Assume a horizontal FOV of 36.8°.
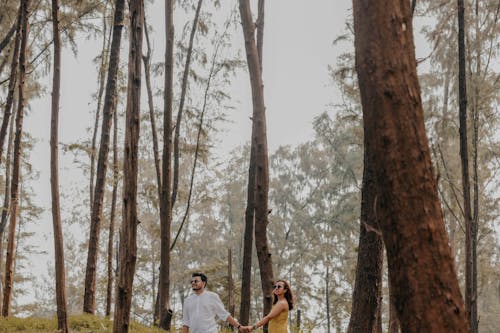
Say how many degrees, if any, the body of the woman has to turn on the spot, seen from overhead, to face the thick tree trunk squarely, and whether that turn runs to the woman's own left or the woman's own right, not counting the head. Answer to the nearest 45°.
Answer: approximately 90° to the woman's own left

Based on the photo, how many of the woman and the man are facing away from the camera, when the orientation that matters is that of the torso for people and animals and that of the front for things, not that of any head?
0

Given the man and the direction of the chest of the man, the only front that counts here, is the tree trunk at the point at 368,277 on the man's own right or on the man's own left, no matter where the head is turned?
on the man's own left

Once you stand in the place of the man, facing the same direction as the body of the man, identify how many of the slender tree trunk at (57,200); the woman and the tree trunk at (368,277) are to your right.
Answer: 1
